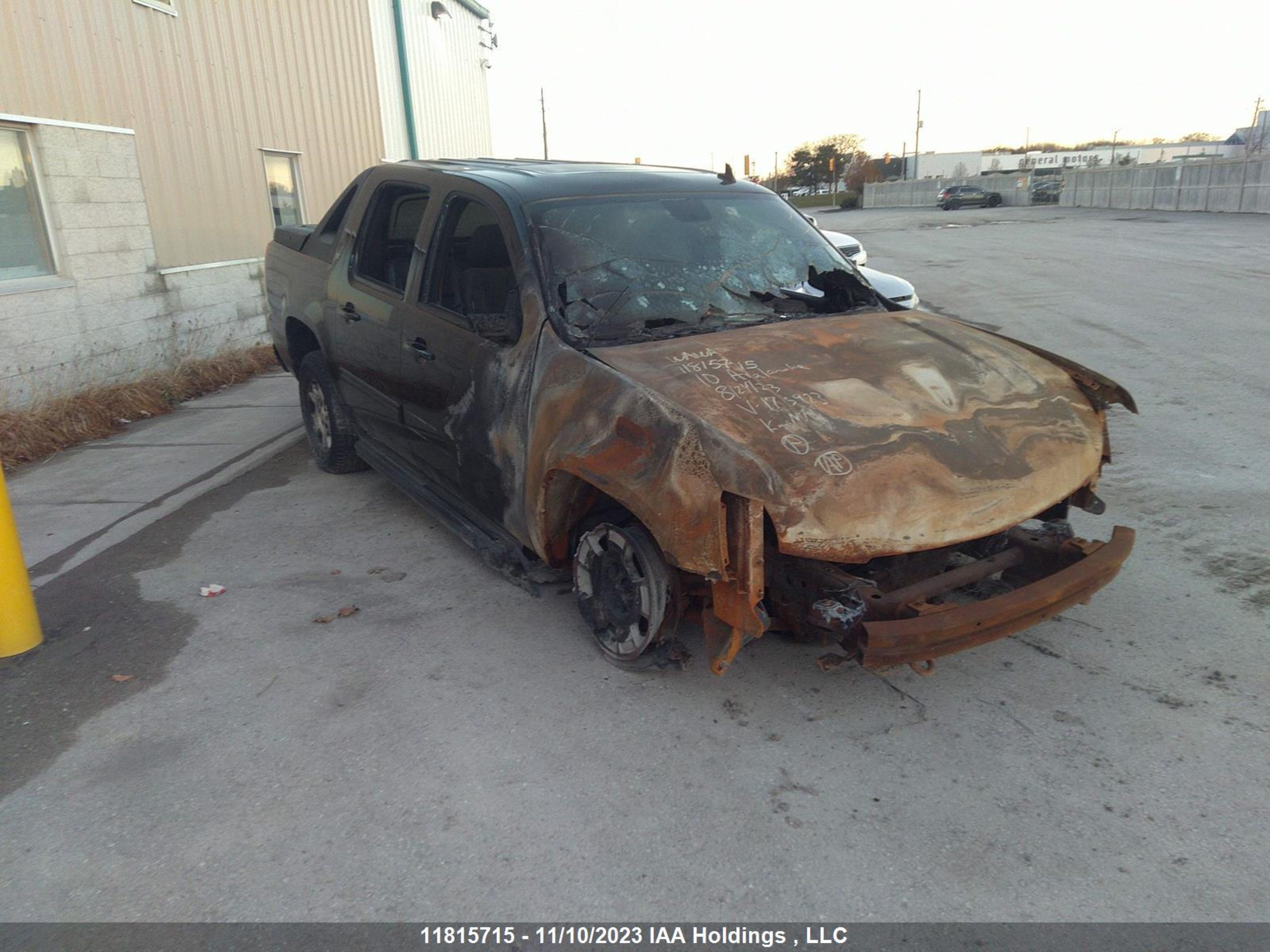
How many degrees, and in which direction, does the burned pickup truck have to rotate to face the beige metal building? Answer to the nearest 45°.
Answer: approximately 180°

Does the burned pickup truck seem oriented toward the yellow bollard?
no

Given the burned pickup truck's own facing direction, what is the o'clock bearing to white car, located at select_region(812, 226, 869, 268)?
The white car is roughly at 8 o'clock from the burned pickup truck.

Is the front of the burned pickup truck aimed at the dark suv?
no

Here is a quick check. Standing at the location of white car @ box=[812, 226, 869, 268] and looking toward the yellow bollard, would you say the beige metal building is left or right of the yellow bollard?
right

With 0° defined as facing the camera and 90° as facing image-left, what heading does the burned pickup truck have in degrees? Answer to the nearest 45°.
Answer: approximately 315°

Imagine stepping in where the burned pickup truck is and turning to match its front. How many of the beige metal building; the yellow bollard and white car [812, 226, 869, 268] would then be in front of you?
0

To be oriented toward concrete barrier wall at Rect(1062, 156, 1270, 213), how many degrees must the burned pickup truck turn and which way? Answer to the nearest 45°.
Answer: approximately 90° to its left

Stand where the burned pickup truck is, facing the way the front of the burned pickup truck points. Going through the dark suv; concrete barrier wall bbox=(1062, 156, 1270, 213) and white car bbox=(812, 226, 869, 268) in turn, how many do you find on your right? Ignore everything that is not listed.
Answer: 0
